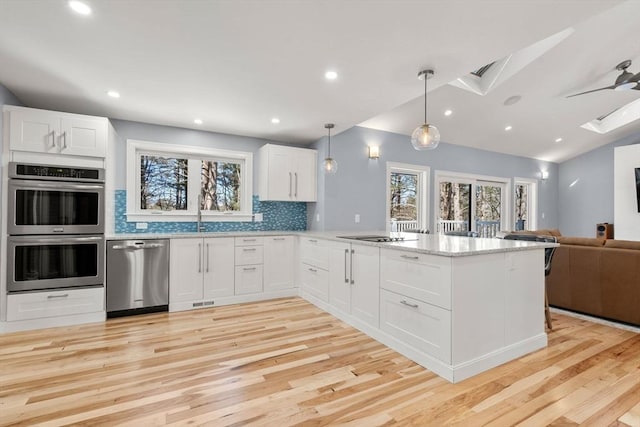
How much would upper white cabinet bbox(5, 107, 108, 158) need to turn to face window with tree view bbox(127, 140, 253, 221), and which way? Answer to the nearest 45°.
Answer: approximately 90° to its left

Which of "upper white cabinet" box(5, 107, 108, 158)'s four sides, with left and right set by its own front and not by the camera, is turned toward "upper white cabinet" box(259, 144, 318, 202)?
left

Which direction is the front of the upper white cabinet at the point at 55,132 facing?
toward the camera

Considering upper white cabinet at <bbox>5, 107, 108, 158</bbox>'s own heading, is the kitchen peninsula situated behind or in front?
in front

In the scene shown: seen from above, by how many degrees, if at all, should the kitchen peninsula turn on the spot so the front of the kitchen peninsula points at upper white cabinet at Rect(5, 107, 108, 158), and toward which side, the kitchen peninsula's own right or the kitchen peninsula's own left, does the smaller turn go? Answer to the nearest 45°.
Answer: approximately 45° to the kitchen peninsula's own right

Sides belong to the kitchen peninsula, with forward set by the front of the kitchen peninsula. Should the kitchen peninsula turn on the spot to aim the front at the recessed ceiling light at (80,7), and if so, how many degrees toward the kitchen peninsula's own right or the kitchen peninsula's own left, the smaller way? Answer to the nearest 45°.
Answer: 0° — it already faces it

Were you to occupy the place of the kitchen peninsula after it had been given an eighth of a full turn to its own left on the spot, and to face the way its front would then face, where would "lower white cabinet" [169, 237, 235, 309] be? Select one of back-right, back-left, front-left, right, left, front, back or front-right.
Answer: right

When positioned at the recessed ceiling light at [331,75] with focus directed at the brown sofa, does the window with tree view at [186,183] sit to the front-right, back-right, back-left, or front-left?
back-left

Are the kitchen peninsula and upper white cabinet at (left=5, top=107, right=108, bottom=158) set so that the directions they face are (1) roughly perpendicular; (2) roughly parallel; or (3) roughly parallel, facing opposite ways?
roughly perpendicular

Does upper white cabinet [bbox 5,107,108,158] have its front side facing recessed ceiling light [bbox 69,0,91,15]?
yes
